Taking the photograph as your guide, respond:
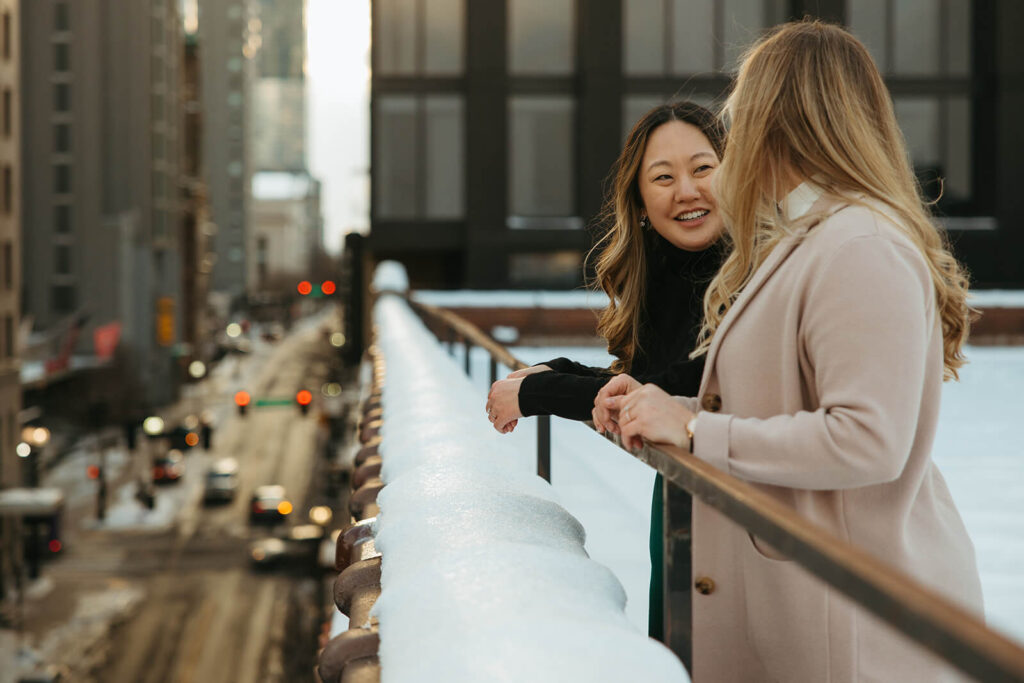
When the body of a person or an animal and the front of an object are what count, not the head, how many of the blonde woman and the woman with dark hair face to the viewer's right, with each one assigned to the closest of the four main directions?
0

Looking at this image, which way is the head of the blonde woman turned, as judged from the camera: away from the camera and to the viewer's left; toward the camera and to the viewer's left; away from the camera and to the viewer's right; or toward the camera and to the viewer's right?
away from the camera and to the viewer's left

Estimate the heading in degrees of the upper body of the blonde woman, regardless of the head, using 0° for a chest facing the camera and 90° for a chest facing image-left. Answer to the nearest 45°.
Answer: approximately 90°

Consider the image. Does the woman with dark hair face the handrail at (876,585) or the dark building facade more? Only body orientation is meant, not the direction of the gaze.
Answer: the handrail

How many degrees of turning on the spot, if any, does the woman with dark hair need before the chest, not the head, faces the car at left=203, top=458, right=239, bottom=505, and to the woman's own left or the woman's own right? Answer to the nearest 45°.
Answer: approximately 135° to the woman's own right

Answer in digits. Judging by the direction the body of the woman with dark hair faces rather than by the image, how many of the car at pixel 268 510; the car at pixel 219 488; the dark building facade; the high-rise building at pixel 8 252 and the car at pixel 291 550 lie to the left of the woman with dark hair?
0

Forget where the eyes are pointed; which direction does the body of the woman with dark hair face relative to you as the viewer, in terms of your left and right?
facing the viewer and to the left of the viewer

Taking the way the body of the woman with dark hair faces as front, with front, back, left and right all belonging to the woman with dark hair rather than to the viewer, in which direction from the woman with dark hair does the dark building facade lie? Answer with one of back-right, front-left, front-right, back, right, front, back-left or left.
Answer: back-right

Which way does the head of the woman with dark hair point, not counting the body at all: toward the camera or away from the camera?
toward the camera
